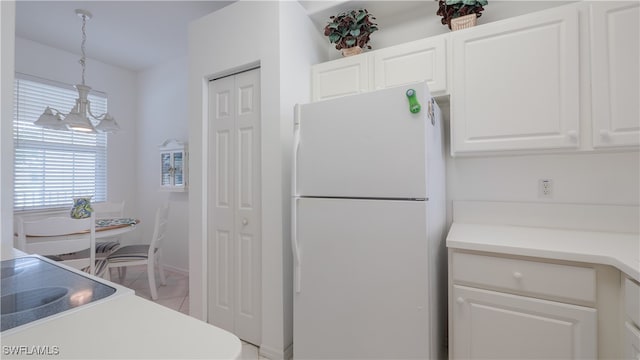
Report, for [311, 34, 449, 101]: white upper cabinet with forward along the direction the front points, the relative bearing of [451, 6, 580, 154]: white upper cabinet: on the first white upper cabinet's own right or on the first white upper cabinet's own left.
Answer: on the first white upper cabinet's own left

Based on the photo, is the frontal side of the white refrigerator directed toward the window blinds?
no

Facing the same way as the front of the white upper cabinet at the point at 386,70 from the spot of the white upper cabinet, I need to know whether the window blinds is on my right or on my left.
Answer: on my right

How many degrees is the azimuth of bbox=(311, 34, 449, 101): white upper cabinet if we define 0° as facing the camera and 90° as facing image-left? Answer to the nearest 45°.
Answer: approximately 45°

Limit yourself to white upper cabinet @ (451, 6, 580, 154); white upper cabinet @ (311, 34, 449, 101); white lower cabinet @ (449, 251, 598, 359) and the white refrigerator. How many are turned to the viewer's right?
0

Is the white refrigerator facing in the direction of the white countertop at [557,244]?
no

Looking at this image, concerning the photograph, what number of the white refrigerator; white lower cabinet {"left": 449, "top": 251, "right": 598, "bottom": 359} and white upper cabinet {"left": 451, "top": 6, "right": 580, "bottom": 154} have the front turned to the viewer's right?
0

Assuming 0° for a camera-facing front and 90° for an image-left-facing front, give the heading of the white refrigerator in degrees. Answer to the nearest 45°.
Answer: approximately 45°

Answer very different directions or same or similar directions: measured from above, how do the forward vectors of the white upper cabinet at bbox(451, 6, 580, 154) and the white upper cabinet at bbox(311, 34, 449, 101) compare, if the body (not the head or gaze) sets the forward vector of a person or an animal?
same or similar directions

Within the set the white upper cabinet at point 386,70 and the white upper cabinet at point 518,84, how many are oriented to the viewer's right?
0

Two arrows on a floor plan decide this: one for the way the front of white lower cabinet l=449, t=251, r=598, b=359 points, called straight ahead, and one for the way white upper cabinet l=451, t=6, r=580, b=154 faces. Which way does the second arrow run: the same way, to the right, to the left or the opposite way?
the same way

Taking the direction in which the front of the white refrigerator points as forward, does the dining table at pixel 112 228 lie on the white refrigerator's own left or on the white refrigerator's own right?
on the white refrigerator's own right

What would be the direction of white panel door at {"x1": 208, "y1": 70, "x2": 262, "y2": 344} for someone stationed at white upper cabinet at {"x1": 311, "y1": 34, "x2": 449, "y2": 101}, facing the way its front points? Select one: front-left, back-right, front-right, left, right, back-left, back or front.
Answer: front-right
